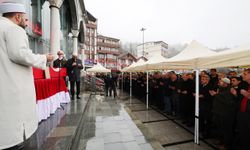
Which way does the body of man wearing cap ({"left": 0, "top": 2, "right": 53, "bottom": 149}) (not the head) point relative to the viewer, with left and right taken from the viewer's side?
facing away from the viewer and to the right of the viewer

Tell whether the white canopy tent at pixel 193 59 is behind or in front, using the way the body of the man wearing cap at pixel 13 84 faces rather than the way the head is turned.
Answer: in front

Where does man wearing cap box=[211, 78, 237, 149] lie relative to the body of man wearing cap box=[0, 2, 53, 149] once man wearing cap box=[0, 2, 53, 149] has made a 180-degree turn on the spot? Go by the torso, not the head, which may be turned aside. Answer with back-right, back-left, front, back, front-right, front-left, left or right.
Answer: back-left

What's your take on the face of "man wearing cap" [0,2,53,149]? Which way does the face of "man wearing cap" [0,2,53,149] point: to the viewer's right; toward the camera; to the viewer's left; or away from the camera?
to the viewer's right
